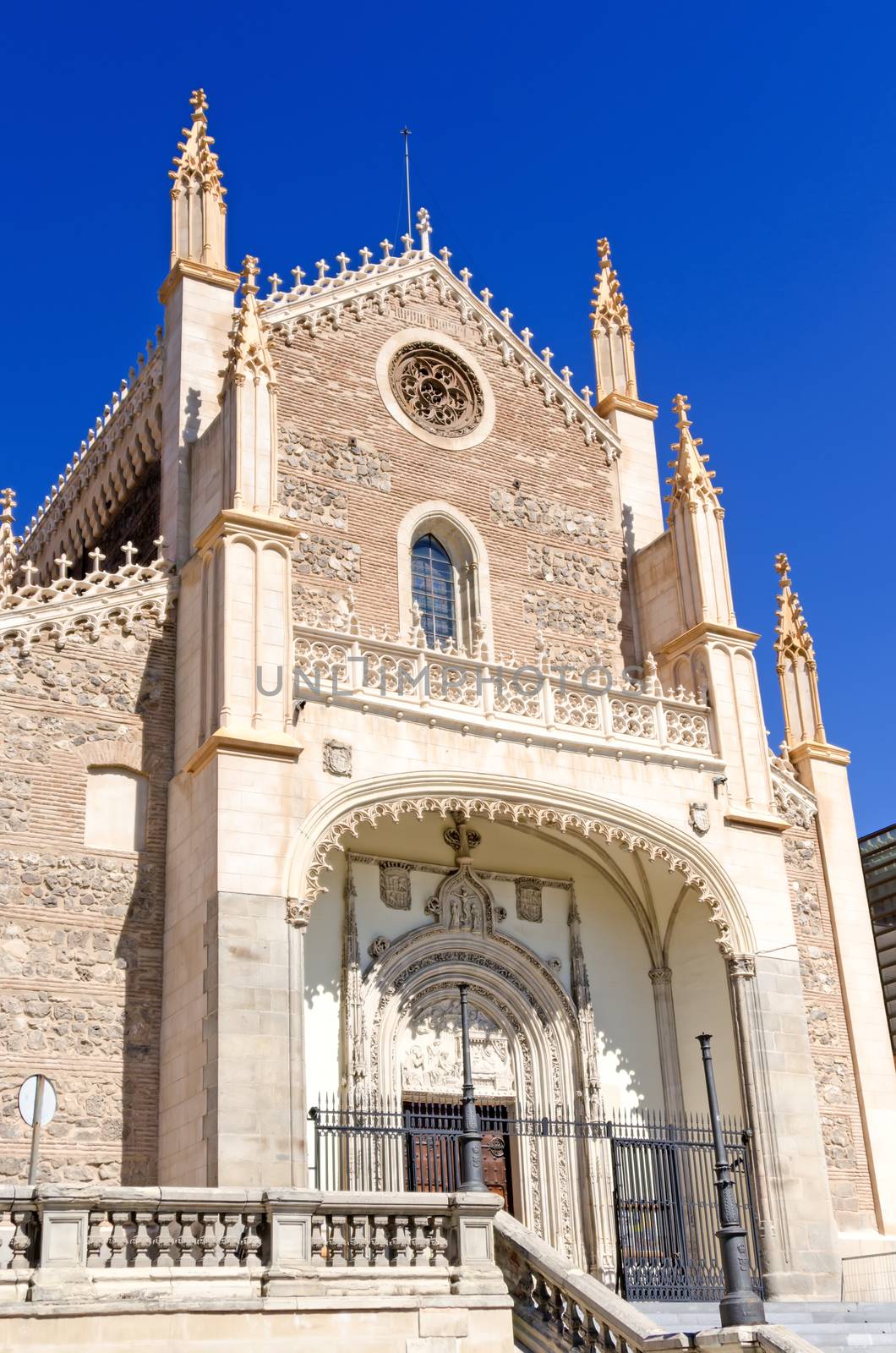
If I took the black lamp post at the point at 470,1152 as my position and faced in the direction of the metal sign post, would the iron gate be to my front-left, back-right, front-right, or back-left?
back-right

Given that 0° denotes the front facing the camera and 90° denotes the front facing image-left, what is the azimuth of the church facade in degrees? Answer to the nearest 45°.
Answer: approximately 315°

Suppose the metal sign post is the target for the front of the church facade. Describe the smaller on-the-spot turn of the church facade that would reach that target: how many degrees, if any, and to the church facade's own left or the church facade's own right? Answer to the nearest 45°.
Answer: approximately 90° to the church facade's own right
